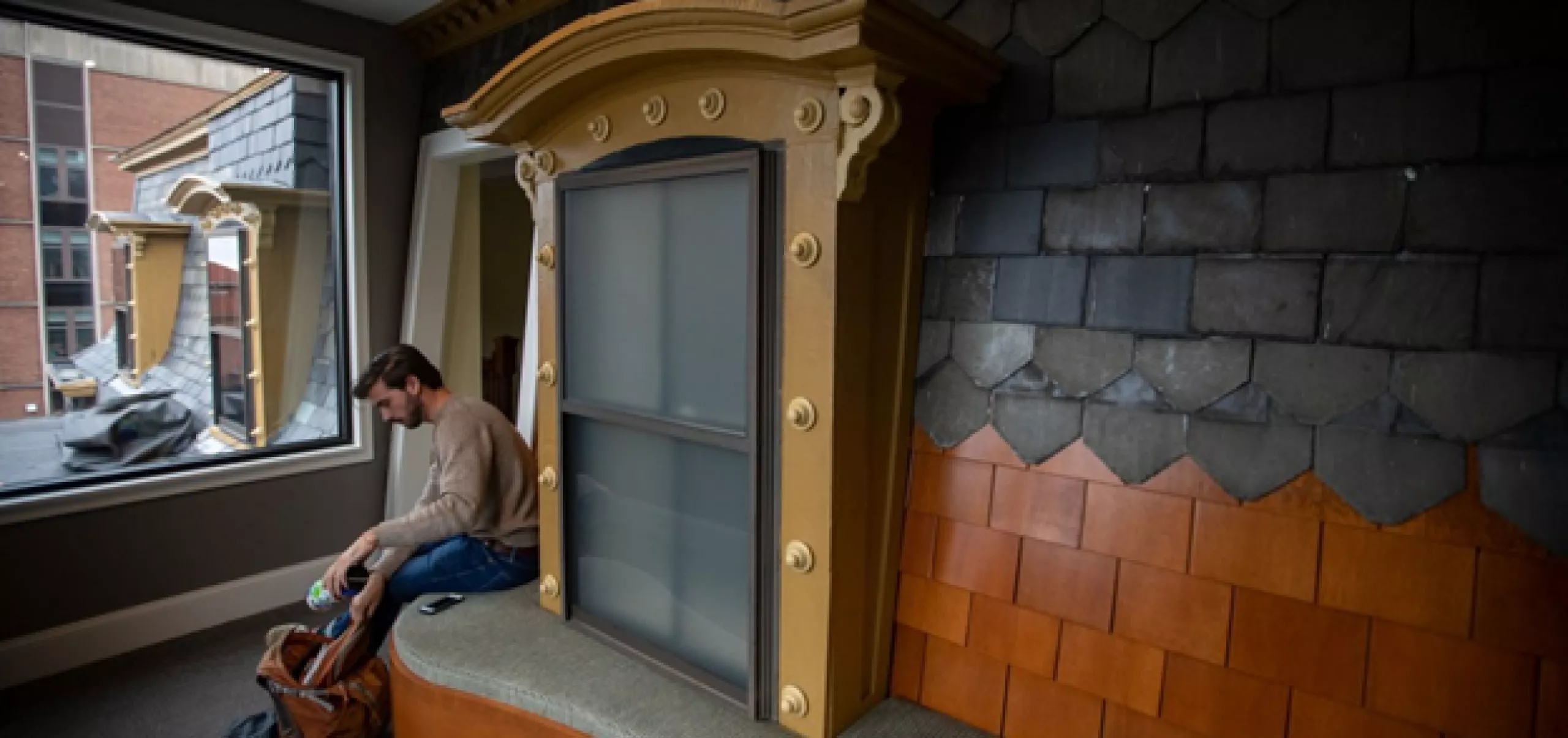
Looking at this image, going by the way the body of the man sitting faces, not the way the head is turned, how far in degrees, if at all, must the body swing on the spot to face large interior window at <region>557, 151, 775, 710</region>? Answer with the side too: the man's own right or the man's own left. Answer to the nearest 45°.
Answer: approximately 135° to the man's own left

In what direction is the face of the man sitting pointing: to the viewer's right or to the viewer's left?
to the viewer's left

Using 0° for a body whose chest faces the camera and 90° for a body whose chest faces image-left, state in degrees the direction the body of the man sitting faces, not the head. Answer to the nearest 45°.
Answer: approximately 90°
